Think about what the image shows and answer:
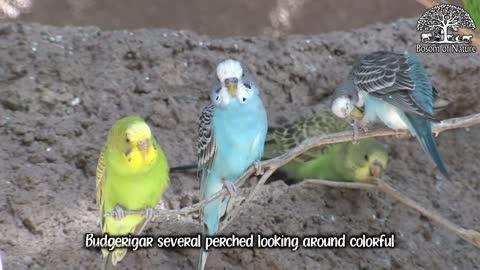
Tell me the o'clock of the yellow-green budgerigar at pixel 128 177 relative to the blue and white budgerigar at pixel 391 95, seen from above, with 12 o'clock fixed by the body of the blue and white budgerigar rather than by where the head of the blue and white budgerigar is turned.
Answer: The yellow-green budgerigar is roughly at 11 o'clock from the blue and white budgerigar.

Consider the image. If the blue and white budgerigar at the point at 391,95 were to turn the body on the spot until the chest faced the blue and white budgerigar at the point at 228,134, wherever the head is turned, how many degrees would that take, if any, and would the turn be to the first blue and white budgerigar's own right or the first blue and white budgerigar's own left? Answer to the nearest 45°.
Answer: approximately 45° to the first blue and white budgerigar's own left

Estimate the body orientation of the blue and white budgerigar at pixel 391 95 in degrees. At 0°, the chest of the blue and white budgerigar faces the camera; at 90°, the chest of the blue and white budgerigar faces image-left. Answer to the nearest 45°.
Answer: approximately 90°

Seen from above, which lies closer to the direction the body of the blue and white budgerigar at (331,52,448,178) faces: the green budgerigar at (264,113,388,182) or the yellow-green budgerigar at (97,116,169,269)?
the yellow-green budgerigar

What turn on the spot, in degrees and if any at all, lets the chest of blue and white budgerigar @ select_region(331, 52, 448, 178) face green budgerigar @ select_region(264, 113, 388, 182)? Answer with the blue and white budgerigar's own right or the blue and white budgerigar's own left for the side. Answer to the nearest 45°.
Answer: approximately 45° to the blue and white budgerigar's own right
